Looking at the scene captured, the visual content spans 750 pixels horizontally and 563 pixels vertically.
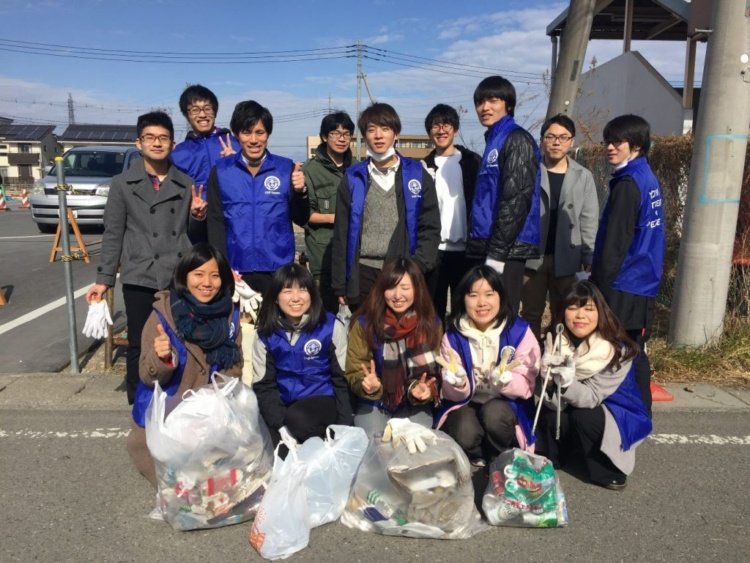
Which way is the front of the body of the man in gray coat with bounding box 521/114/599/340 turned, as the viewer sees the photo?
toward the camera

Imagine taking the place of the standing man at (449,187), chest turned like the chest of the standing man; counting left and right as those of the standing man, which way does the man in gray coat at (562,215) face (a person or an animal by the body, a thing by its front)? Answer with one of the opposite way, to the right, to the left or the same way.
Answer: the same way

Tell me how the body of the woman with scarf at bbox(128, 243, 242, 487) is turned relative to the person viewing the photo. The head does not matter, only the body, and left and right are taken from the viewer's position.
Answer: facing the viewer and to the right of the viewer

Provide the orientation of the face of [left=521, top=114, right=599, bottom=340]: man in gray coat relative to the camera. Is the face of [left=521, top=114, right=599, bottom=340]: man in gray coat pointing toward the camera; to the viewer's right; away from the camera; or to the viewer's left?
toward the camera

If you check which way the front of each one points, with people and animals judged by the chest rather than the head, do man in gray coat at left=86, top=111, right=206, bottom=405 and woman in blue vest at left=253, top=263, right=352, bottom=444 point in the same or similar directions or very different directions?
same or similar directions

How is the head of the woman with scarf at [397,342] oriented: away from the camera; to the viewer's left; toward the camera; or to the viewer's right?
toward the camera

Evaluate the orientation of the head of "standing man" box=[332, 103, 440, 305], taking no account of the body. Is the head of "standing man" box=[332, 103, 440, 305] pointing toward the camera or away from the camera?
toward the camera

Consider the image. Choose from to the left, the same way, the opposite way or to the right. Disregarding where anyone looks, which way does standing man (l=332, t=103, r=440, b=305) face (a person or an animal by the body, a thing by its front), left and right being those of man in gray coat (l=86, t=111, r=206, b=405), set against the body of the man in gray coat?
the same way

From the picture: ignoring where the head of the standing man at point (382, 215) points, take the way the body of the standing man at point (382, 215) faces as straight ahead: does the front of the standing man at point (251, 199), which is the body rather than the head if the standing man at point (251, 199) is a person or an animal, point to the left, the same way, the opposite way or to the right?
the same way

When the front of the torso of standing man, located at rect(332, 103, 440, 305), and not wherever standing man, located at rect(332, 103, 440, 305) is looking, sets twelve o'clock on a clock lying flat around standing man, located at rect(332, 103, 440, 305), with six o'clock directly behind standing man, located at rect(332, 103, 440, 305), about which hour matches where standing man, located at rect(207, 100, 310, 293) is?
standing man, located at rect(207, 100, 310, 293) is roughly at 3 o'clock from standing man, located at rect(332, 103, 440, 305).

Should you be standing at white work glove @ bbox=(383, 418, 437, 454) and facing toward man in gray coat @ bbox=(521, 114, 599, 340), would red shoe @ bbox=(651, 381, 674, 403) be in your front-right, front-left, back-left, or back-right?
front-right

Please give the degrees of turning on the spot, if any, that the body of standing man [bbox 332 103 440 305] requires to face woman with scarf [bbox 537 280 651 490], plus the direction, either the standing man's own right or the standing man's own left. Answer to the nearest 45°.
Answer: approximately 45° to the standing man's own left

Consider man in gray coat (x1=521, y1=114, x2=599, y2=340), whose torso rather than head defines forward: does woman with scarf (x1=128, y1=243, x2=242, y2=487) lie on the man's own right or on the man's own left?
on the man's own right

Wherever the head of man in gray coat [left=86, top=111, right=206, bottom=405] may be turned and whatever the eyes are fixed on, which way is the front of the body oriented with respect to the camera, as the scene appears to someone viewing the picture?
toward the camera
